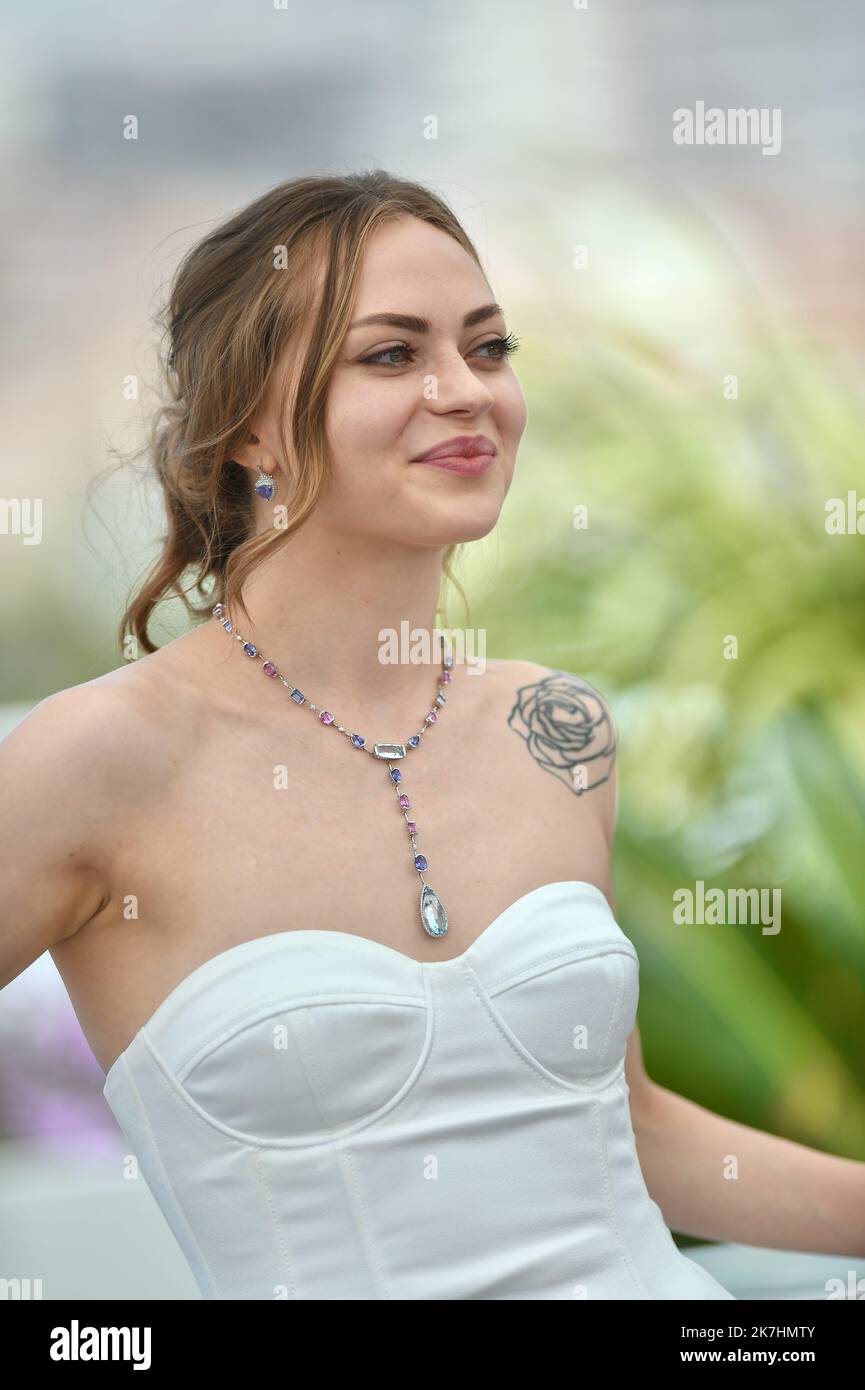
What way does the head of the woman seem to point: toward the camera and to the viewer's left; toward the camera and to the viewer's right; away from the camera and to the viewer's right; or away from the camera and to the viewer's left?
toward the camera and to the viewer's right

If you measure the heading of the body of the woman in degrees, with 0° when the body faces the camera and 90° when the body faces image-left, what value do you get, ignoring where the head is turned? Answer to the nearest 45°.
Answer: approximately 315°
